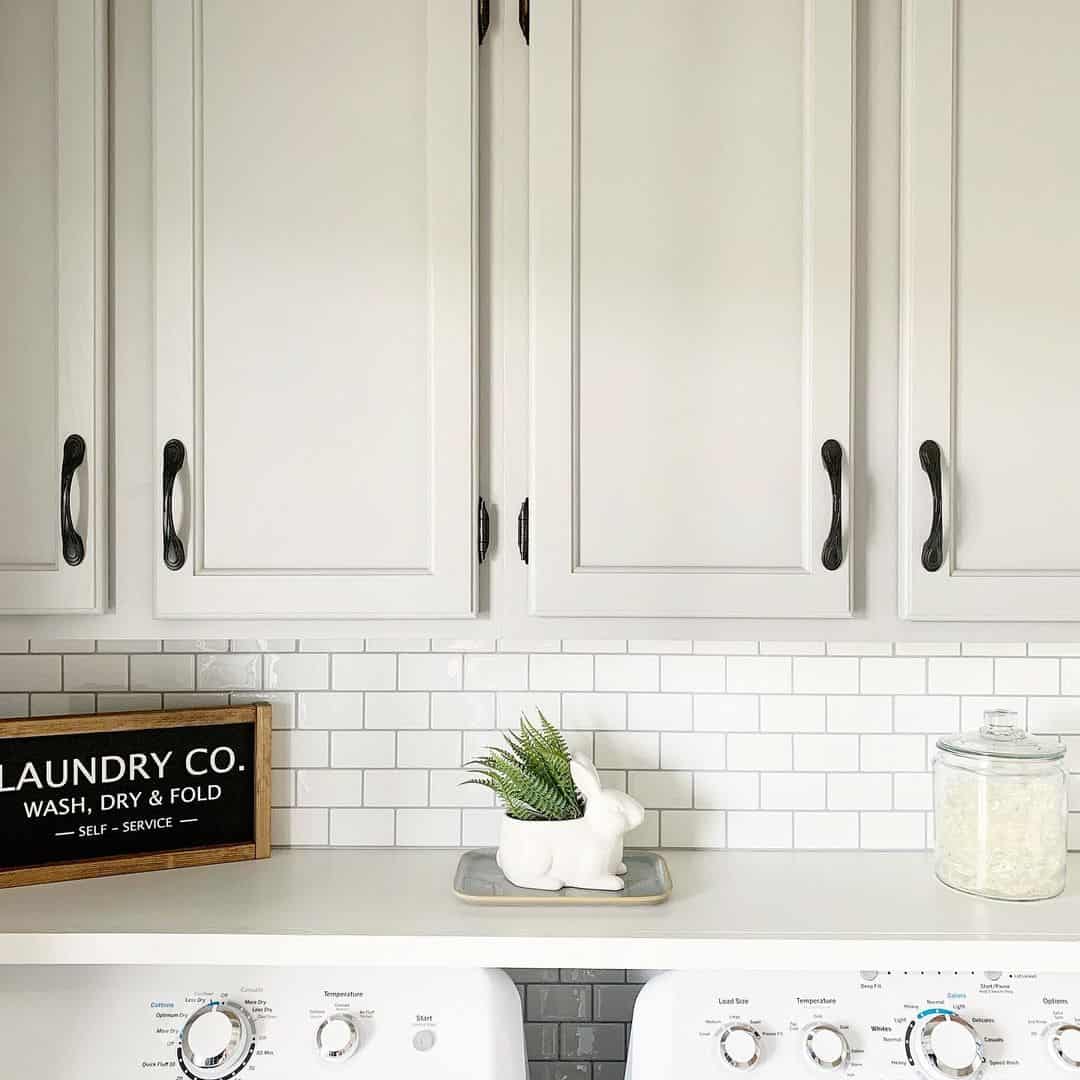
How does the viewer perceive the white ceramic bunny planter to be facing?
facing to the right of the viewer
